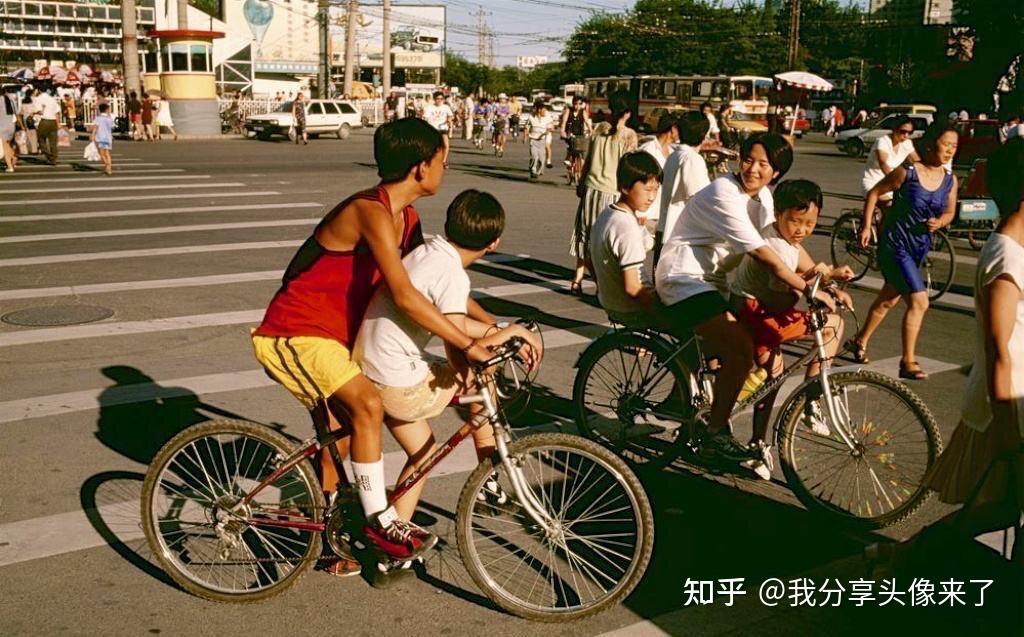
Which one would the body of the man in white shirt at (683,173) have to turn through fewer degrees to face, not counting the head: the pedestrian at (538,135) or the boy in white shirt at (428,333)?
the pedestrian

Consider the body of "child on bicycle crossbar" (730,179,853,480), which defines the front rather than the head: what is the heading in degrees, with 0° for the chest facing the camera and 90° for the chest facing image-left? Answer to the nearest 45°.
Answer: approximately 315°

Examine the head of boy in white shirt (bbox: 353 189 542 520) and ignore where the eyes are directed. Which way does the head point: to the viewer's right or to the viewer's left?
to the viewer's right

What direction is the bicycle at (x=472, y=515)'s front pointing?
to the viewer's right

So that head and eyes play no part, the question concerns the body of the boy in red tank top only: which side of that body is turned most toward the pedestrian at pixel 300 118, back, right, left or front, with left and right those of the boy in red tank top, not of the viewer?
left

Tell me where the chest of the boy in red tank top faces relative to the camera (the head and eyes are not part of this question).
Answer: to the viewer's right

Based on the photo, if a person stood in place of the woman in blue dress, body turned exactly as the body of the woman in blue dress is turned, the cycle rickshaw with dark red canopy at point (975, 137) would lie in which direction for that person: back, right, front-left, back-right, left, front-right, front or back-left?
back-left

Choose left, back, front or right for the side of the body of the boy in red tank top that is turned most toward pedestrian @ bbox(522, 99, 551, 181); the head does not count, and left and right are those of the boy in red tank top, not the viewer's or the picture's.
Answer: left

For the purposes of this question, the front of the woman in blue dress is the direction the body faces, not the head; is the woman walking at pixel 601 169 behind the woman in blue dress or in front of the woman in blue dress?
behind

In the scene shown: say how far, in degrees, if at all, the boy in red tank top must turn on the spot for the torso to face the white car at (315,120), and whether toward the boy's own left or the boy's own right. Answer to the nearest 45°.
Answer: approximately 90° to the boy's own left

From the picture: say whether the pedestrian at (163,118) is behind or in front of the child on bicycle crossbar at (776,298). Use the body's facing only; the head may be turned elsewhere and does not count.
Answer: behind

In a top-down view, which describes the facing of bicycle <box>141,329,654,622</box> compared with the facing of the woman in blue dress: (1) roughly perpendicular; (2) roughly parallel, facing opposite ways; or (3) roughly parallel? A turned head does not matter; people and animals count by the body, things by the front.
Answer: roughly perpendicular
